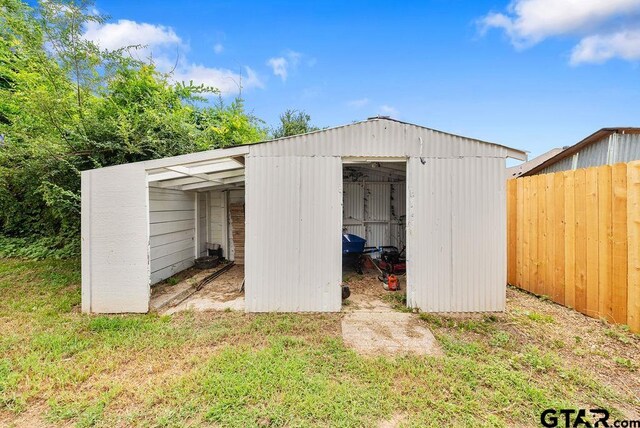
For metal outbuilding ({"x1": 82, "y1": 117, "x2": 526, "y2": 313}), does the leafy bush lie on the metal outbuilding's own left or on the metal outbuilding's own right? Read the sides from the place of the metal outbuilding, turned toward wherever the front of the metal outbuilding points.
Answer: on the metal outbuilding's own right

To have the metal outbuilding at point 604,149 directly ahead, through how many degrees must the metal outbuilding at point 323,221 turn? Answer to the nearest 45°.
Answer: approximately 90° to its left

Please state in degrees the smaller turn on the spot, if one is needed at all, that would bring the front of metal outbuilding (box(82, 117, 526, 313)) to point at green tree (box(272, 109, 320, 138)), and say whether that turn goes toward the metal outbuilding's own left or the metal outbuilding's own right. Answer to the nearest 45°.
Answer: approximately 180°

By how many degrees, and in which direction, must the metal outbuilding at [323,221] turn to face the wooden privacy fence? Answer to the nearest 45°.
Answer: approximately 90° to its left

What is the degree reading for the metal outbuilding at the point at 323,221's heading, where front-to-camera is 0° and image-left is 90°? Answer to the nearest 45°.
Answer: approximately 0°

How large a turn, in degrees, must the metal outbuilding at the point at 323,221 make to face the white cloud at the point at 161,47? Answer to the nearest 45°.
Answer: approximately 135° to its right
